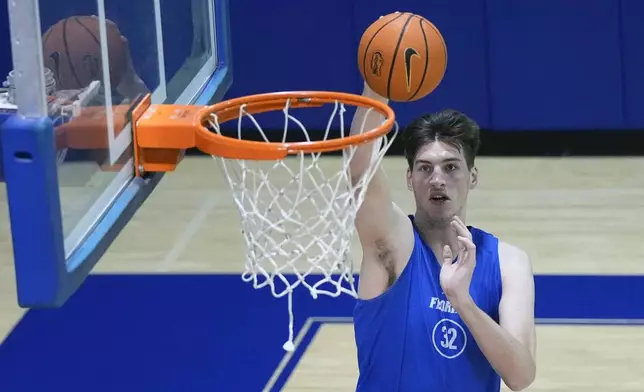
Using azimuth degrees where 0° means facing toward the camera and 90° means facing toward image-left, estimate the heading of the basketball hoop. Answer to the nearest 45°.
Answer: approximately 270°
